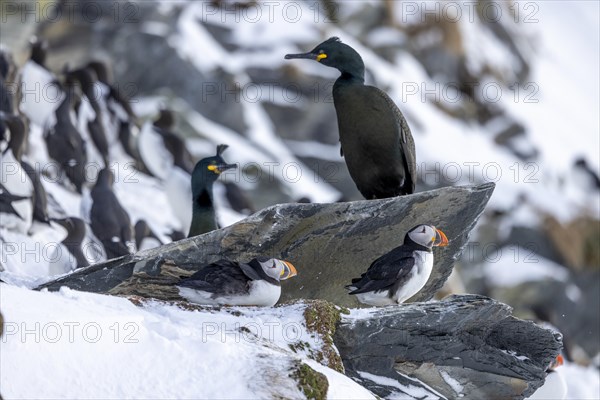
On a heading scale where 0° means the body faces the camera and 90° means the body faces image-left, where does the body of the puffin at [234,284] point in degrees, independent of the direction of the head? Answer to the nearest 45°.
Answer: approximately 270°

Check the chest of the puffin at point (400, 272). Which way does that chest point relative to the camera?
to the viewer's right

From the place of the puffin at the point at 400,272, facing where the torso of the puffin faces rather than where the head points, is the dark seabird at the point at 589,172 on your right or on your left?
on your left

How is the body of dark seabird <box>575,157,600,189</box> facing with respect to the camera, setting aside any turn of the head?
to the viewer's left

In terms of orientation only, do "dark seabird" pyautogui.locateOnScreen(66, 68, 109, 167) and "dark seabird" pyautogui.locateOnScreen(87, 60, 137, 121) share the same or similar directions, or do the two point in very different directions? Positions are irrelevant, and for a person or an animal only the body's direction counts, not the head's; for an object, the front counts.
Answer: same or similar directions

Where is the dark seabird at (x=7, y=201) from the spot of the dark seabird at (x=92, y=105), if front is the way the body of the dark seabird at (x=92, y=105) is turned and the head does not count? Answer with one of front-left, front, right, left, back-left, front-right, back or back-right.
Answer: left

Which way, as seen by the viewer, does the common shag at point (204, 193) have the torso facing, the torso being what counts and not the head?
to the viewer's right

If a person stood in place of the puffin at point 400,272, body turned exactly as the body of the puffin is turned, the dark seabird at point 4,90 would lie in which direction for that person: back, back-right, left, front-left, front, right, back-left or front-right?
back-left

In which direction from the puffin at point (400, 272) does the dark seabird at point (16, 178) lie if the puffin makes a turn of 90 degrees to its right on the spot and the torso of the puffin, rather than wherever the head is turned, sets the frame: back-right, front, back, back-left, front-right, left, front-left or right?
back-right

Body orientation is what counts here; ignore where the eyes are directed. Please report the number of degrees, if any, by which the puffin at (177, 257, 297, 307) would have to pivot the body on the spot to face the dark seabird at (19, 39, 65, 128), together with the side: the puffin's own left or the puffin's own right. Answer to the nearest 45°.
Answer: approximately 90° to the puffin's own left
